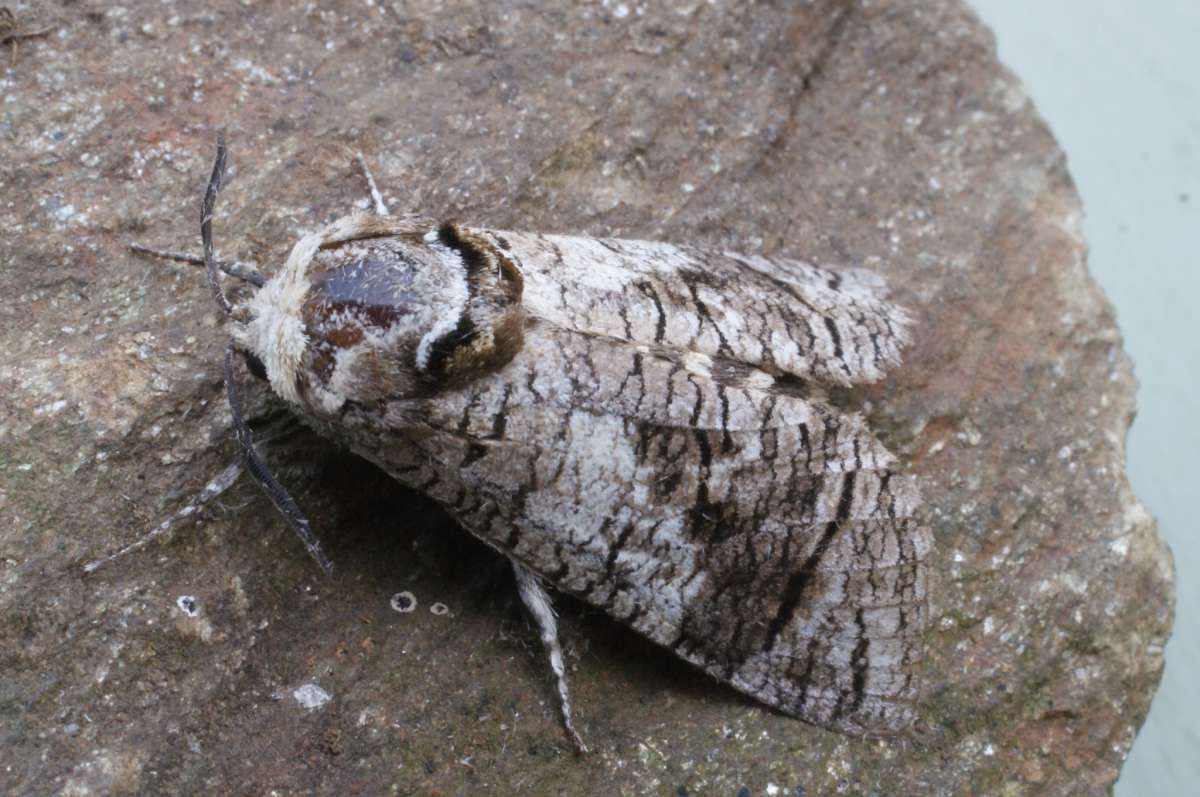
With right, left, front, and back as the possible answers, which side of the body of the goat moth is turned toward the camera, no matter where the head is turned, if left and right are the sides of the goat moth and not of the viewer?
left
